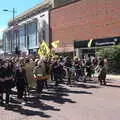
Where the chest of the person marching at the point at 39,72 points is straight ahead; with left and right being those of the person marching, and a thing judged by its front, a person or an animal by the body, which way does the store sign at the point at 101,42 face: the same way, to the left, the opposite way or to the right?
the same way

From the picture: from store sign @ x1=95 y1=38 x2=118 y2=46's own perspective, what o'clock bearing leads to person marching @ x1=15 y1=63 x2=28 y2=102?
The person marching is roughly at 11 o'clock from the store sign.

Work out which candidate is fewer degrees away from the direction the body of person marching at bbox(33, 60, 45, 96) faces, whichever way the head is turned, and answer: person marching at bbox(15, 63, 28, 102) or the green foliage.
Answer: the person marching

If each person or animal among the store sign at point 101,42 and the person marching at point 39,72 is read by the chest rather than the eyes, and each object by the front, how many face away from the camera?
0

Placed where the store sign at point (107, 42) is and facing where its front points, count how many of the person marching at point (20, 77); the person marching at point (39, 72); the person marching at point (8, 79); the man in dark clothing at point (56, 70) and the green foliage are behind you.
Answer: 0

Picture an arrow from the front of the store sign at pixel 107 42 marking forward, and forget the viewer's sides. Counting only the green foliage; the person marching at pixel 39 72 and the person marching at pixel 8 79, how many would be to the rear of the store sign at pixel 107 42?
0

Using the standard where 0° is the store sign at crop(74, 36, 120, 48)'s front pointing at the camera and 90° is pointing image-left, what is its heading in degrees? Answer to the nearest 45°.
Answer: approximately 45°

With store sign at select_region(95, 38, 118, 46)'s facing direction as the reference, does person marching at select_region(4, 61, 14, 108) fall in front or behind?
in front

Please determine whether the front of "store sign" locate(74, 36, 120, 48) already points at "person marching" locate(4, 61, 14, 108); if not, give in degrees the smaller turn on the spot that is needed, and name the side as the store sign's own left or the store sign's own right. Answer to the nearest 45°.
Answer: approximately 45° to the store sign's own left

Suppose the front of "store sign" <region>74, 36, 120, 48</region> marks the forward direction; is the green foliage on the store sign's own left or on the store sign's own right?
on the store sign's own left

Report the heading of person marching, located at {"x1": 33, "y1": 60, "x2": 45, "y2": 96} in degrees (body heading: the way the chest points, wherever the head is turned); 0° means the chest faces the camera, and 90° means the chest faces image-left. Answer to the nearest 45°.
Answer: approximately 45°

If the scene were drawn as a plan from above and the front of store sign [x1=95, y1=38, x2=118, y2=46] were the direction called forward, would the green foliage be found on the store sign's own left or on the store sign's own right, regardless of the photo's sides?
on the store sign's own left

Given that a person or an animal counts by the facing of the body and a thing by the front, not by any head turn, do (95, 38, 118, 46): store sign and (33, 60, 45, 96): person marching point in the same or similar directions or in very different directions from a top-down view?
same or similar directions

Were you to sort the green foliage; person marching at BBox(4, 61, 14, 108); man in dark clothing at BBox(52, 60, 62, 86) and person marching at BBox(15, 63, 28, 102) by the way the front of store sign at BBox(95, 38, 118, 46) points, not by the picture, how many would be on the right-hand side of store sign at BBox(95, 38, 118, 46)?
0
